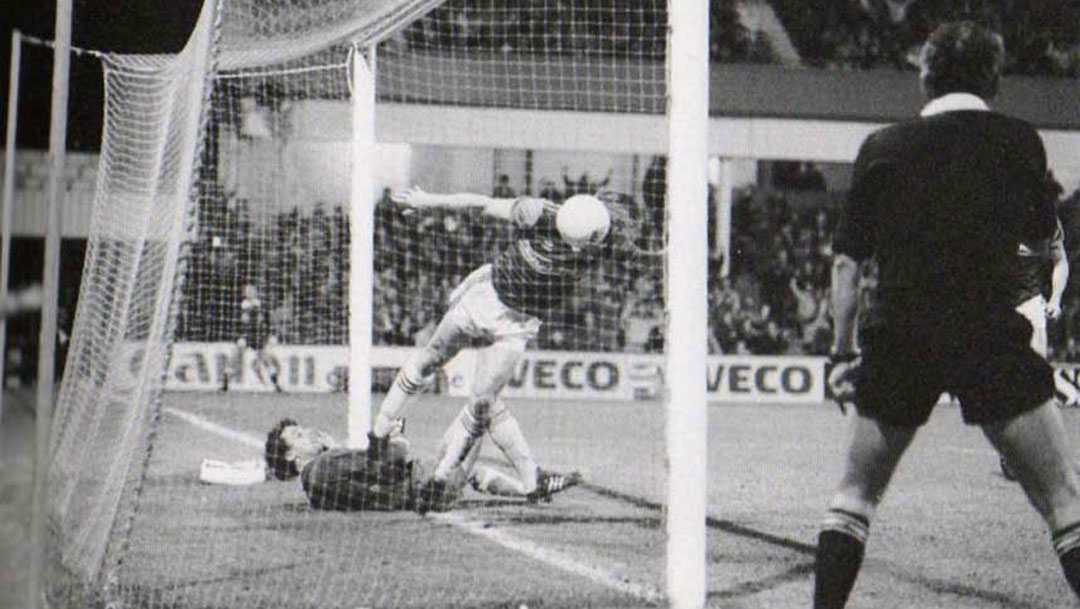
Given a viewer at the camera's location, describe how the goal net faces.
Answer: facing away from the viewer and to the right of the viewer
